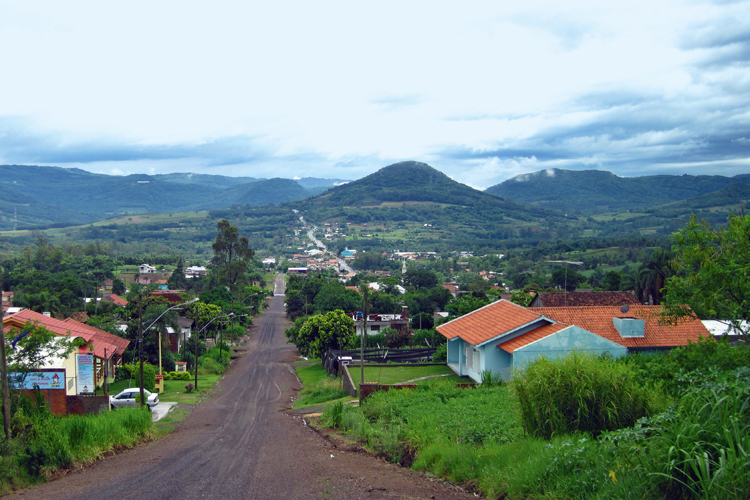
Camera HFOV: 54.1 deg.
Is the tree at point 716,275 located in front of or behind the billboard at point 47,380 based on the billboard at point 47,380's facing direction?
in front

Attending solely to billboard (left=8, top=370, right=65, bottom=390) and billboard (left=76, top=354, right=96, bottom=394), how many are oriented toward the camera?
2

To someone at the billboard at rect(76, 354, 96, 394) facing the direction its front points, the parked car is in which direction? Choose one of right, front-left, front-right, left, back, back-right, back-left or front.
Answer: front-left

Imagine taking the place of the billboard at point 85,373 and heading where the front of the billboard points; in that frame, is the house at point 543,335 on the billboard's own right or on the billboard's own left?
on the billboard's own left

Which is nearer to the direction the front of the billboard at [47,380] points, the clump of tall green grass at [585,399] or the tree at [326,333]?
the clump of tall green grass

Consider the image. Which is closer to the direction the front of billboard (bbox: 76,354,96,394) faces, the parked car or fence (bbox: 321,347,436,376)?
the parked car

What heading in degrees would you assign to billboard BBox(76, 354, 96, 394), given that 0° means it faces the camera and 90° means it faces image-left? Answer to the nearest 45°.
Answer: approximately 0°
